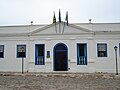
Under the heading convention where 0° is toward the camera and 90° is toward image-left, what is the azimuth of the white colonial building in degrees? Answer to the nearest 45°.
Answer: approximately 0°
